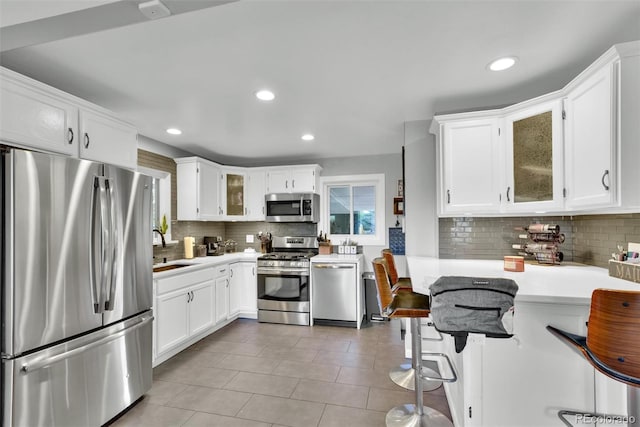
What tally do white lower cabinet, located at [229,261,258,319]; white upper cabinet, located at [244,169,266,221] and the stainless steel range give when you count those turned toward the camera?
3

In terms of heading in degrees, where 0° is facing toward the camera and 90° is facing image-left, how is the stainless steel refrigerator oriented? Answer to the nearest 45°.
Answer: approximately 315°

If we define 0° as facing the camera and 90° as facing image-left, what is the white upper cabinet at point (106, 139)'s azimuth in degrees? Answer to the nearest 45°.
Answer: approximately 315°

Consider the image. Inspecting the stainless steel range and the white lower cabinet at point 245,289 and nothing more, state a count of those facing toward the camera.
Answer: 2

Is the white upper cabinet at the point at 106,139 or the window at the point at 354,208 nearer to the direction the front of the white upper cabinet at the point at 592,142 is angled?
the white upper cabinet

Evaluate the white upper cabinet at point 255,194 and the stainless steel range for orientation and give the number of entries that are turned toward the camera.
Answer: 2

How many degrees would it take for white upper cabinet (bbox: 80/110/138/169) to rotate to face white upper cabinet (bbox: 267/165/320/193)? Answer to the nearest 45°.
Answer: approximately 90° to its left

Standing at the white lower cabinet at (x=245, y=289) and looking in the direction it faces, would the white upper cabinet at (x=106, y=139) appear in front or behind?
in front
